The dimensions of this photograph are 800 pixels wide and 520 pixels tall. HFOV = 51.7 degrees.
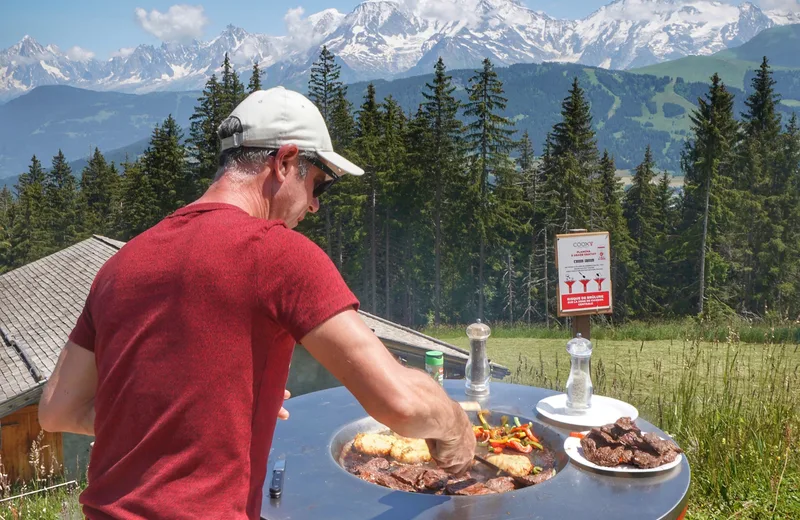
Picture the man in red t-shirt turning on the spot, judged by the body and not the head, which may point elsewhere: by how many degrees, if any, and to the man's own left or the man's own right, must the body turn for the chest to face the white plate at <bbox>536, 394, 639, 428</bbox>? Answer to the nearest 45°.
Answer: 0° — they already face it

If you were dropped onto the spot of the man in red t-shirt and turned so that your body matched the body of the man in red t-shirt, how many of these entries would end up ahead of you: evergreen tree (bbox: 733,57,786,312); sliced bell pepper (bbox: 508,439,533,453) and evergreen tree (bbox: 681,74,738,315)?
3

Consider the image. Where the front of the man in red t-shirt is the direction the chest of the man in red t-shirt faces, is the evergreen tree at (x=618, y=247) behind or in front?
in front

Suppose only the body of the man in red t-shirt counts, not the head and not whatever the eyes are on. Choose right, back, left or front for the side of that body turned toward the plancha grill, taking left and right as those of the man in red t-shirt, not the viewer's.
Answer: front

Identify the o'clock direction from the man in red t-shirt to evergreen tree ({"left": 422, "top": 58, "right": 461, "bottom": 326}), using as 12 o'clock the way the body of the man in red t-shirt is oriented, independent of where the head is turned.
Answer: The evergreen tree is roughly at 11 o'clock from the man in red t-shirt.

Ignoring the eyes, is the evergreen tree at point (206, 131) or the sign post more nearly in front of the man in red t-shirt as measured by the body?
the sign post

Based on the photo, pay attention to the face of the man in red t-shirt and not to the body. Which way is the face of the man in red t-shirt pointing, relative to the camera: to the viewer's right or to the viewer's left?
to the viewer's right

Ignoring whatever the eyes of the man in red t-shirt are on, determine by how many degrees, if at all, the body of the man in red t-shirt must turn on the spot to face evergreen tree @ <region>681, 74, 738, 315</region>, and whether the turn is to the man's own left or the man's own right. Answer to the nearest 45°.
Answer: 0° — they already face it

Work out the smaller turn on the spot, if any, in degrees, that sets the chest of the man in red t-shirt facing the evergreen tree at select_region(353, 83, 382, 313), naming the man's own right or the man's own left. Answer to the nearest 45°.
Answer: approximately 45° to the man's own left

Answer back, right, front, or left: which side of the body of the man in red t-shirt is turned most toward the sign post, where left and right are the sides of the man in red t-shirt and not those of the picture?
front

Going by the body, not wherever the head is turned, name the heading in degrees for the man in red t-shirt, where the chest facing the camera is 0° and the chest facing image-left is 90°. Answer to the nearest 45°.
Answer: approximately 225°
